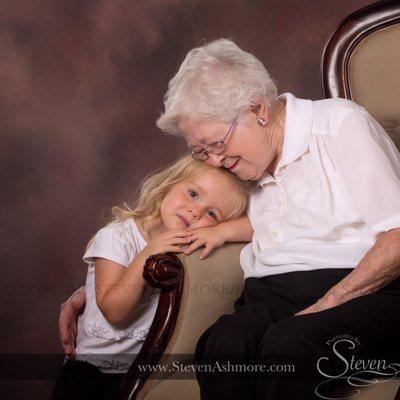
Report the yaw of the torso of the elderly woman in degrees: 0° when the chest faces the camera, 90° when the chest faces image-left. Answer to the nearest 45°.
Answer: approximately 45°

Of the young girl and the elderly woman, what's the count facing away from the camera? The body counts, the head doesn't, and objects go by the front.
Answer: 0

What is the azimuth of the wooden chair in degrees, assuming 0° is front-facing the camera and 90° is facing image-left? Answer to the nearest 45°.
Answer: approximately 45°
